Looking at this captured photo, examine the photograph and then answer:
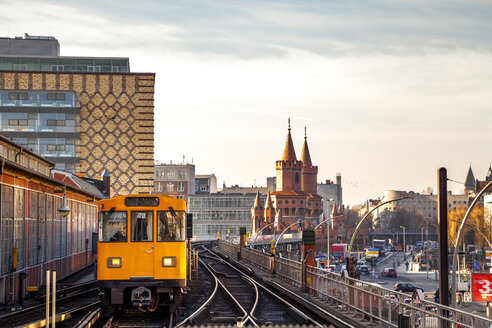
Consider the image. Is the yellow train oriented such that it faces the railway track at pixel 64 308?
no

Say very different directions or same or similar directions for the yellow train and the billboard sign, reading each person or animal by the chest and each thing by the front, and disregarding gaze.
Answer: same or similar directions

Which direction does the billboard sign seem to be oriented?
toward the camera

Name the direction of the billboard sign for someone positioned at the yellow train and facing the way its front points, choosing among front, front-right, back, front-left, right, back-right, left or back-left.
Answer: back-left

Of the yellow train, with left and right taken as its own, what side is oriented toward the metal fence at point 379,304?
left

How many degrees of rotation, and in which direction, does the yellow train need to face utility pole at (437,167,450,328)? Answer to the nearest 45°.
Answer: approximately 90° to its left

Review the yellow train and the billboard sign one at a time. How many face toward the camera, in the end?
2

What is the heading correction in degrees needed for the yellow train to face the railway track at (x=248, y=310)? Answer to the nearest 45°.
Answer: approximately 135° to its left

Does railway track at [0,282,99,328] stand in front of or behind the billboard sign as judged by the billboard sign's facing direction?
in front

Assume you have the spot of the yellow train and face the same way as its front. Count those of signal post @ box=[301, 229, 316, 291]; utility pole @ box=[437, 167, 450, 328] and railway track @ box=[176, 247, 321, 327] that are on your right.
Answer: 0

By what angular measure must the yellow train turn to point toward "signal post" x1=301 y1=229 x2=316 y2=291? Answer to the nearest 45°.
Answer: approximately 135° to its left

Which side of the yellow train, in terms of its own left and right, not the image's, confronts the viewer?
front
